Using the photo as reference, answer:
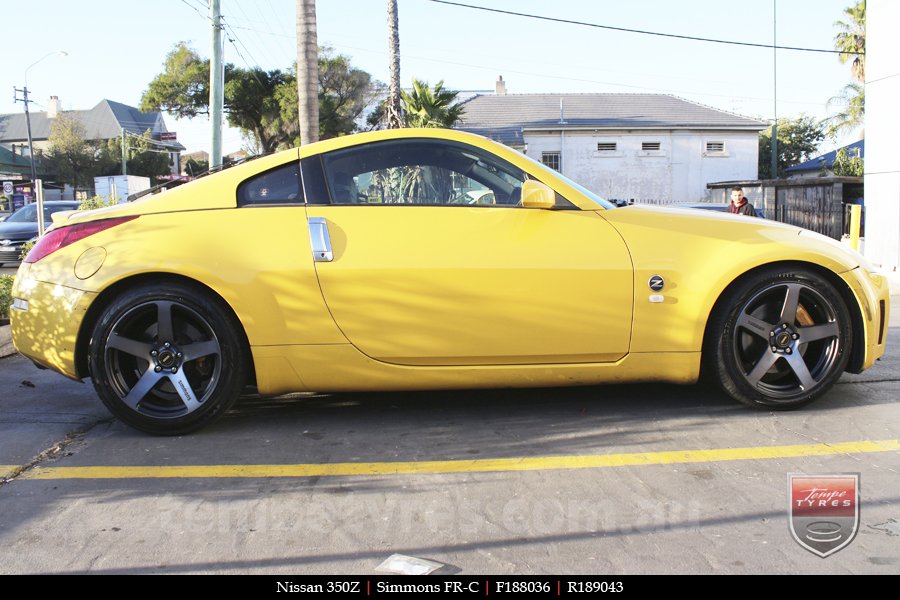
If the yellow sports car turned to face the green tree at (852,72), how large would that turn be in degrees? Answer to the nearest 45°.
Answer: approximately 45° to its left

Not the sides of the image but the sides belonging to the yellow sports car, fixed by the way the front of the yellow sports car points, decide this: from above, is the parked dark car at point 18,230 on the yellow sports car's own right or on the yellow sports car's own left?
on the yellow sports car's own left

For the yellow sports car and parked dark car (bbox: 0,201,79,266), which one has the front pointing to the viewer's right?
the yellow sports car

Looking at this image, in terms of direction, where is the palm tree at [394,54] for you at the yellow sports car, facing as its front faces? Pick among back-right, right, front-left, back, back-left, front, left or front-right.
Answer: left

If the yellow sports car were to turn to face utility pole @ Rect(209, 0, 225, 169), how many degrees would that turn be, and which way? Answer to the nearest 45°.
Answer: approximately 90° to its left

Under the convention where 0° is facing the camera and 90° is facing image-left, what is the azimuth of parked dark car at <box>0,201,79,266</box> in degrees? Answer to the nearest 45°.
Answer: approximately 45°

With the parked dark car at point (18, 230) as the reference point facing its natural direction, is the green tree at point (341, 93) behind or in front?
behind

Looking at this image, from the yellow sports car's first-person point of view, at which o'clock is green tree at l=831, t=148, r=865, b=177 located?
The green tree is roughly at 10 o'clock from the yellow sports car.

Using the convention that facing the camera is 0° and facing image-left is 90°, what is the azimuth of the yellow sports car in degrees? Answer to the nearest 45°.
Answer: approximately 270°

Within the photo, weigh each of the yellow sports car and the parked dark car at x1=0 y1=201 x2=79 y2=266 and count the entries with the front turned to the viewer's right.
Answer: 1
